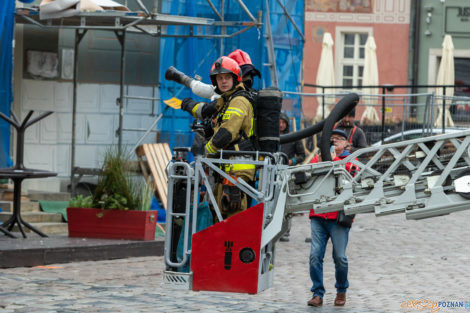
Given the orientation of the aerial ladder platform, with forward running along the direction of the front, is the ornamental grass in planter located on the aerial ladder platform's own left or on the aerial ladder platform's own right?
on the aerial ladder platform's own right

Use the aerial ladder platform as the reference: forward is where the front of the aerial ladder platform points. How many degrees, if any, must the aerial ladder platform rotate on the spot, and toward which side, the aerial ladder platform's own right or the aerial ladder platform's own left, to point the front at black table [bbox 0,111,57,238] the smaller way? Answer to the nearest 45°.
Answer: approximately 45° to the aerial ladder platform's own right

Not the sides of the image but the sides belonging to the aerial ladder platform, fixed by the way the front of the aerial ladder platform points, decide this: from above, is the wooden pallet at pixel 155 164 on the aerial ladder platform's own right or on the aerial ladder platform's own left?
on the aerial ladder platform's own right

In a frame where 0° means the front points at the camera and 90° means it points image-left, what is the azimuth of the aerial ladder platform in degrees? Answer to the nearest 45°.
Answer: approximately 90°

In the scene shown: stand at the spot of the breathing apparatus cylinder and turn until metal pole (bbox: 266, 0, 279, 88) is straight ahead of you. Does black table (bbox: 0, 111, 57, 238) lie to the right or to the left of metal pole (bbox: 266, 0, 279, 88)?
left

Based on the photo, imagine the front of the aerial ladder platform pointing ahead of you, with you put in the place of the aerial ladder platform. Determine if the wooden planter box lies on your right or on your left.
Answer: on your right

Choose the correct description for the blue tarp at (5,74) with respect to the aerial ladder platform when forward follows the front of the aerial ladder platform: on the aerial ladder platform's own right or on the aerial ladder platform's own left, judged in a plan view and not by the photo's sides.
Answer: on the aerial ladder platform's own right

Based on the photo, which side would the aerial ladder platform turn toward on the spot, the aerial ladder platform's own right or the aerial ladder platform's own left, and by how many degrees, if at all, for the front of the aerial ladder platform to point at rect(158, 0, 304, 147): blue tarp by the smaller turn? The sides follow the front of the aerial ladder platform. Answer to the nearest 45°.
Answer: approximately 90° to the aerial ladder platform's own right

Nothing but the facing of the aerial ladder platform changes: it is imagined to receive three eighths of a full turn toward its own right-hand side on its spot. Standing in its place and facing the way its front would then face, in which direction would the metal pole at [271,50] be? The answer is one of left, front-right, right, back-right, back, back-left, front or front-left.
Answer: front-left
